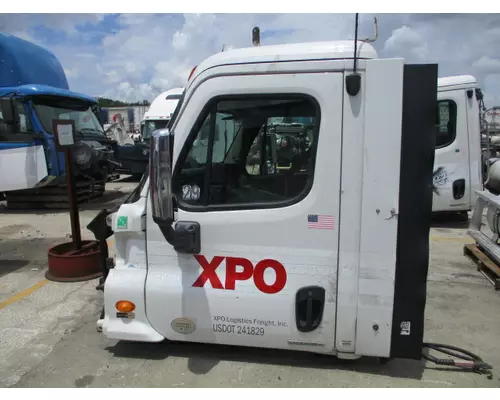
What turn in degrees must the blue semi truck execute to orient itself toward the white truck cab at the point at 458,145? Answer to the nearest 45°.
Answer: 0° — it already faces it

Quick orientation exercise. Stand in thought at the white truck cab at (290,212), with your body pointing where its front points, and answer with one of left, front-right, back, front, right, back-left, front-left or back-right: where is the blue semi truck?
front-right

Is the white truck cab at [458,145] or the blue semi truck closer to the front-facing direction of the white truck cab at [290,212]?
the blue semi truck

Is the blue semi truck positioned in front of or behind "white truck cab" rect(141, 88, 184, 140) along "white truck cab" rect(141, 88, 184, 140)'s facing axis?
in front

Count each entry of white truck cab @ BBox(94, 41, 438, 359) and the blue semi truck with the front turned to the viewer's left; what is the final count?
1

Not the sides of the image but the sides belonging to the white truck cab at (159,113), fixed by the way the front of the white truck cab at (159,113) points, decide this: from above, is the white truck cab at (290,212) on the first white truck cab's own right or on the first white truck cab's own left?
on the first white truck cab's own left

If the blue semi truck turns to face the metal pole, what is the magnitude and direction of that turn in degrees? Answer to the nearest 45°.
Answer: approximately 45° to its right

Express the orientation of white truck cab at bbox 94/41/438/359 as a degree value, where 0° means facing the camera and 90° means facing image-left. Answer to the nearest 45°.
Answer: approximately 90°

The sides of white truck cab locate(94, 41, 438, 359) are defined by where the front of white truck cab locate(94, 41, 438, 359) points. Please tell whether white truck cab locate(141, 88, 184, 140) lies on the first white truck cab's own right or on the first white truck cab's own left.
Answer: on the first white truck cab's own right

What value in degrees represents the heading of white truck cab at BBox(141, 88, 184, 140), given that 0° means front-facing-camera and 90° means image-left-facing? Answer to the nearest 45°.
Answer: approximately 45°

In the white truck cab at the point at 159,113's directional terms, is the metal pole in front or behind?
in front
